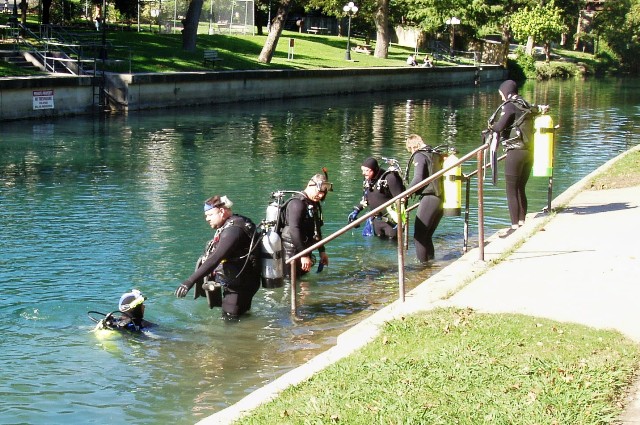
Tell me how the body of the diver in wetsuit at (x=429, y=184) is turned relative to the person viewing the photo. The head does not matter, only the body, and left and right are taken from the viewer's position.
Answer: facing to the left of the viewer

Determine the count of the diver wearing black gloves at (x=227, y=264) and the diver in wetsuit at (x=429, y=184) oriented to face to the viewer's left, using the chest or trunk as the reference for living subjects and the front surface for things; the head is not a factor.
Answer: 2

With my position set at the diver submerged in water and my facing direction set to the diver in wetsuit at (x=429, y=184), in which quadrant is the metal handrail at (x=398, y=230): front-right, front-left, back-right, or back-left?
front-right

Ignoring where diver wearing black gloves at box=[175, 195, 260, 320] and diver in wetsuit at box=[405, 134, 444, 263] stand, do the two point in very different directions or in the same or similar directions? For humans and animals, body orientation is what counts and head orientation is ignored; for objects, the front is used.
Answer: same or similar directions

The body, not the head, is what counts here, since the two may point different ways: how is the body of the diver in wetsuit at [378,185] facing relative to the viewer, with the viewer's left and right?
facing the viewer and to the left of the viewer

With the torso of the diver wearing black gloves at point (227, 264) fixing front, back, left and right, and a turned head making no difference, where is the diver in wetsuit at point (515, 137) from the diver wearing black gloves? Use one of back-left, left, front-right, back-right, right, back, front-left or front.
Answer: back-right

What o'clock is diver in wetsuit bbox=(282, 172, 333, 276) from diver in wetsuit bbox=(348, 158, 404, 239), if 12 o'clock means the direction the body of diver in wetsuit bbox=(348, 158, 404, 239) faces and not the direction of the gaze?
diver in wetsuit bbox=(282, 172, 333, 276) is roughly at 11 o'clock from diver in wetsuit bbox=(348, 158, 404, 239).

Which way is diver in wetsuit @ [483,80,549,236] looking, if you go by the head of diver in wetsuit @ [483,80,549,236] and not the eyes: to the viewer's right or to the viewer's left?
to the viewer's left

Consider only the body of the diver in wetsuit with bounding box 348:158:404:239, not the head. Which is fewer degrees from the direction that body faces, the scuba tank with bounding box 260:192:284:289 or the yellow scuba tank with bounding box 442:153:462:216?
the scuba tank

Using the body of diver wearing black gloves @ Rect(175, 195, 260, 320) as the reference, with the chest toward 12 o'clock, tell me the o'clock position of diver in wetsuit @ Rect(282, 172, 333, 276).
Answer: The diver in wetsuit is roughly at 4 o'clock from the diver wearing black gloves.

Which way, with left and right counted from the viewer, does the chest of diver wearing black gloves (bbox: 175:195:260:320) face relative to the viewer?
facing to the left of the viewer

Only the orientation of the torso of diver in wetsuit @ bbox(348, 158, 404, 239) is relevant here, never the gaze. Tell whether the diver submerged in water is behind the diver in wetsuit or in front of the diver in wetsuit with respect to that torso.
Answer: in front
